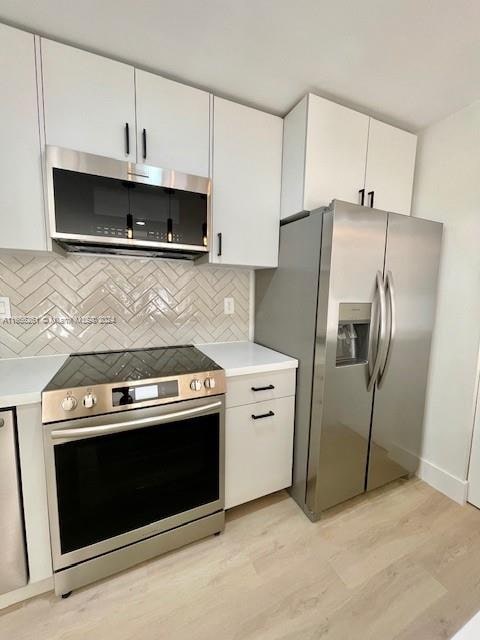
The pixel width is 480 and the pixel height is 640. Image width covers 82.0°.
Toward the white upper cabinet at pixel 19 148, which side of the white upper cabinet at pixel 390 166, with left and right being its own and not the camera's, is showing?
right

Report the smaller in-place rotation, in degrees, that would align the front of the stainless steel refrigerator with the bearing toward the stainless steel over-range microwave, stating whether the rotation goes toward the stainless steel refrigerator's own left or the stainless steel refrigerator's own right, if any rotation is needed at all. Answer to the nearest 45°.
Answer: approximately 90° to the stainless steel refrigerator's own right

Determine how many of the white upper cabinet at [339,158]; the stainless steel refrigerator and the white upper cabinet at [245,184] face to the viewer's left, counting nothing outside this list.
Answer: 0

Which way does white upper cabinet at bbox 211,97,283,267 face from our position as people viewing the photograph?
facing the viewer and to the right of the viewer

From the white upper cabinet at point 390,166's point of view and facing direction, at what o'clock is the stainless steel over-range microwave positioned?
The stainless steel over-range microwave is roughly at 3 o'clock from the white upper cabinet.

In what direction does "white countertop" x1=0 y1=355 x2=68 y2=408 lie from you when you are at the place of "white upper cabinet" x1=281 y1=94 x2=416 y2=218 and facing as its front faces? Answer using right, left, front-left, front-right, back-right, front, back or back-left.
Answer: right

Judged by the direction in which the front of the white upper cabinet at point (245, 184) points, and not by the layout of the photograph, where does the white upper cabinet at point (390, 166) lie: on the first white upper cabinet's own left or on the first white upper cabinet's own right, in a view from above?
on the first white upper cabinet's own left

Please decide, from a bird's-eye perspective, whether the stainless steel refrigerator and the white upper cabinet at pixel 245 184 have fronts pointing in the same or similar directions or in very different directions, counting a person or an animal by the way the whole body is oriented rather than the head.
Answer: same or similar directions

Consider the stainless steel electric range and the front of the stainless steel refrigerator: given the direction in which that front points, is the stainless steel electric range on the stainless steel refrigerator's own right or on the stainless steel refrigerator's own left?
on the stainless steel refrigerator's own right

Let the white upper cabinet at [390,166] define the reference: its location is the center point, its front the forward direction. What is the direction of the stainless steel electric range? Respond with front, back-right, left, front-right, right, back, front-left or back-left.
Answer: right

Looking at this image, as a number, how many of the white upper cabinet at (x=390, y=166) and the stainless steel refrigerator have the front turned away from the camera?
0

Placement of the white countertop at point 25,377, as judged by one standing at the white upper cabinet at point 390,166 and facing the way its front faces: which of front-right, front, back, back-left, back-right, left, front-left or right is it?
right

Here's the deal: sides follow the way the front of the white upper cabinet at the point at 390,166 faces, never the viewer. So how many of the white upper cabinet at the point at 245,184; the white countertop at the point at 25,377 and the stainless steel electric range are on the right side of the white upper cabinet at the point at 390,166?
3
